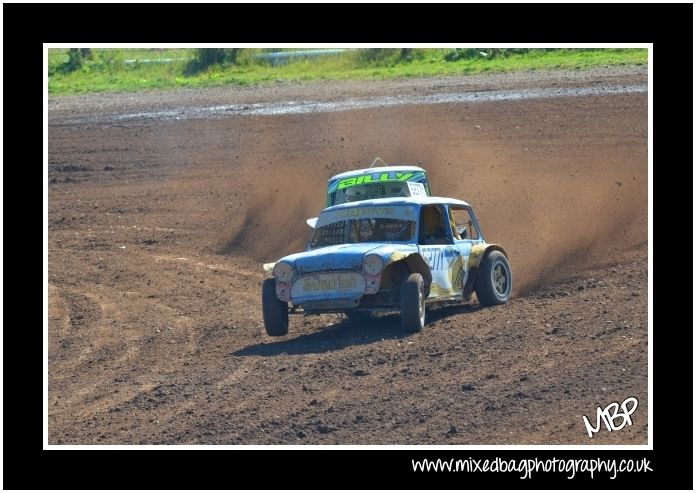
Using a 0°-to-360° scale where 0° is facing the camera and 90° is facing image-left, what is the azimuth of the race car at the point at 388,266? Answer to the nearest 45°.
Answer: approximately 45°
